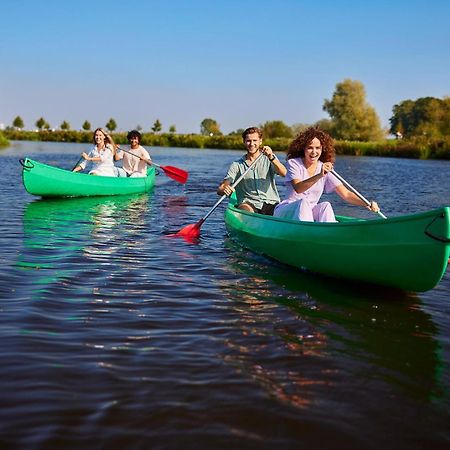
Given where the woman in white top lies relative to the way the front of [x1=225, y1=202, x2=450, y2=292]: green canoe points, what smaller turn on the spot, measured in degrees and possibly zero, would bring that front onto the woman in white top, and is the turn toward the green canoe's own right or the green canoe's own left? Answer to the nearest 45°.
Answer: approximately 180°

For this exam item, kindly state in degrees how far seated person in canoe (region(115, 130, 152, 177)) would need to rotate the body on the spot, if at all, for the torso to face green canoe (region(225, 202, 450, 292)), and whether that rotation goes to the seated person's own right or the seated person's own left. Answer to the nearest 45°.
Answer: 0° — they already face it

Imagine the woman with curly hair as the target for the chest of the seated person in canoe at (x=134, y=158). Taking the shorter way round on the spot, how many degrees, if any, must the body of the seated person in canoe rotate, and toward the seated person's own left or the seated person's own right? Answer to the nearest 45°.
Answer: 0° — they already face them

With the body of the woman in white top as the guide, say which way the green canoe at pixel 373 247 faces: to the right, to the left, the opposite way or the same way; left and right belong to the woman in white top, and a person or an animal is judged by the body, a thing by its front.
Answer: to the left

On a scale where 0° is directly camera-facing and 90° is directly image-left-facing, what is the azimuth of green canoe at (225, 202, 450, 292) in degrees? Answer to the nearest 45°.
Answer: approximately 315°

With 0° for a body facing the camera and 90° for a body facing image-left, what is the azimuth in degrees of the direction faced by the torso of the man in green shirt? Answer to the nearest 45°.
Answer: approximately 0°

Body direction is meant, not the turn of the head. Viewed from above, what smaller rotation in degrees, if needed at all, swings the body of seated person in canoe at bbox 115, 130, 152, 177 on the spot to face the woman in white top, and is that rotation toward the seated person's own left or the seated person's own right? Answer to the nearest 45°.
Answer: approximately 45° to the seated person's own right

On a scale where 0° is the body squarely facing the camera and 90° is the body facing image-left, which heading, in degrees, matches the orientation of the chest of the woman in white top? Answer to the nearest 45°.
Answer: approximately 45°

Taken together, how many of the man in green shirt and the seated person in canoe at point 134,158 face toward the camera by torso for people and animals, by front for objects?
2
